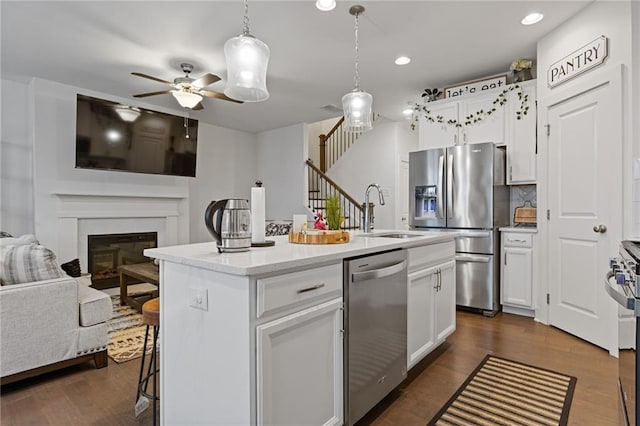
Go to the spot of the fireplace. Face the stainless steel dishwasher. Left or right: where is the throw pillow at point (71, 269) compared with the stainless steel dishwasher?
right

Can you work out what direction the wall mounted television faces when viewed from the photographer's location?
facing the viewer and to the right of the viewer

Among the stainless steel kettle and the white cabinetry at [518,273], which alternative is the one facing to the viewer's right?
the stainless steel kettle

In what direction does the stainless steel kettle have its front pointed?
to the viewer's right

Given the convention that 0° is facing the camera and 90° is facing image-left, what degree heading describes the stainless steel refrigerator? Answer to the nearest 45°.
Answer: approximately 45°

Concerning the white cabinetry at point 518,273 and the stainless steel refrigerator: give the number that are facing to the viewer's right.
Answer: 0

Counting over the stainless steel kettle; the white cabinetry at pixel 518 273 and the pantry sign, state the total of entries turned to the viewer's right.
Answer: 1
